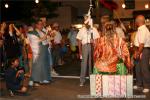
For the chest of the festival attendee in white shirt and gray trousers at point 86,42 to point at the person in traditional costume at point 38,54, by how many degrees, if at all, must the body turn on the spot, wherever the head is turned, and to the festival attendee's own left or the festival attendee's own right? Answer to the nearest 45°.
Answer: approximately 90° to the festival attendee's own right

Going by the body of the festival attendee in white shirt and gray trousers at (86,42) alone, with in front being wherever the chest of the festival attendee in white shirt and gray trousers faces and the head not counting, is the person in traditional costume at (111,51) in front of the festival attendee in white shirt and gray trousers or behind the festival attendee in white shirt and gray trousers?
in front

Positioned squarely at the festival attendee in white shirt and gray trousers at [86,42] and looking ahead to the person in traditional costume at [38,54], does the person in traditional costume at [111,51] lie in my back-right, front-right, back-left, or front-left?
back-left

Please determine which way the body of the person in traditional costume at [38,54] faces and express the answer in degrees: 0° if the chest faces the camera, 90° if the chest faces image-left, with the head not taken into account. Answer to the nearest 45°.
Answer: approximately 315°

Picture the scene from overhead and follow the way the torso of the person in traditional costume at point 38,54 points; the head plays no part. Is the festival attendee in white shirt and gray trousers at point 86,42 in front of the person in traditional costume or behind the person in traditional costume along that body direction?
in front

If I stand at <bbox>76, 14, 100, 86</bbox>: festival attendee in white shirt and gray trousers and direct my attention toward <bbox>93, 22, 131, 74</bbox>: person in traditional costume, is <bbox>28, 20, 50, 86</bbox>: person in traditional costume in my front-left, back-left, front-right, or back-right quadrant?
back-right

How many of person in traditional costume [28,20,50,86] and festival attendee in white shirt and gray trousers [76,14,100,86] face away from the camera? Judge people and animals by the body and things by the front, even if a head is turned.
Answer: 0

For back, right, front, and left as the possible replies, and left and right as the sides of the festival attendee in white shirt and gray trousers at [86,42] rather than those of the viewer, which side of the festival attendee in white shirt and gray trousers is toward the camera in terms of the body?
front
